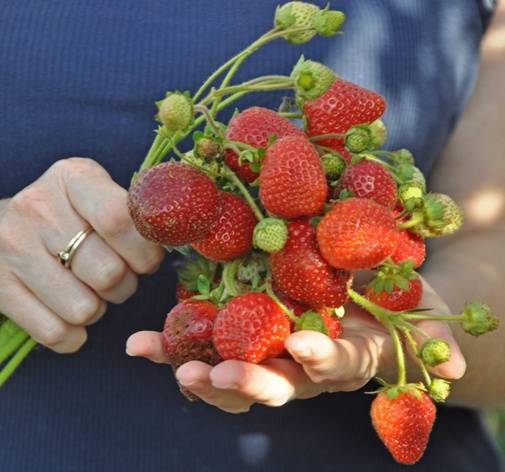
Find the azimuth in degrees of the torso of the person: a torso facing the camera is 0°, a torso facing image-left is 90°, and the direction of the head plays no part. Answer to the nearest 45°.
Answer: approximately 0°
